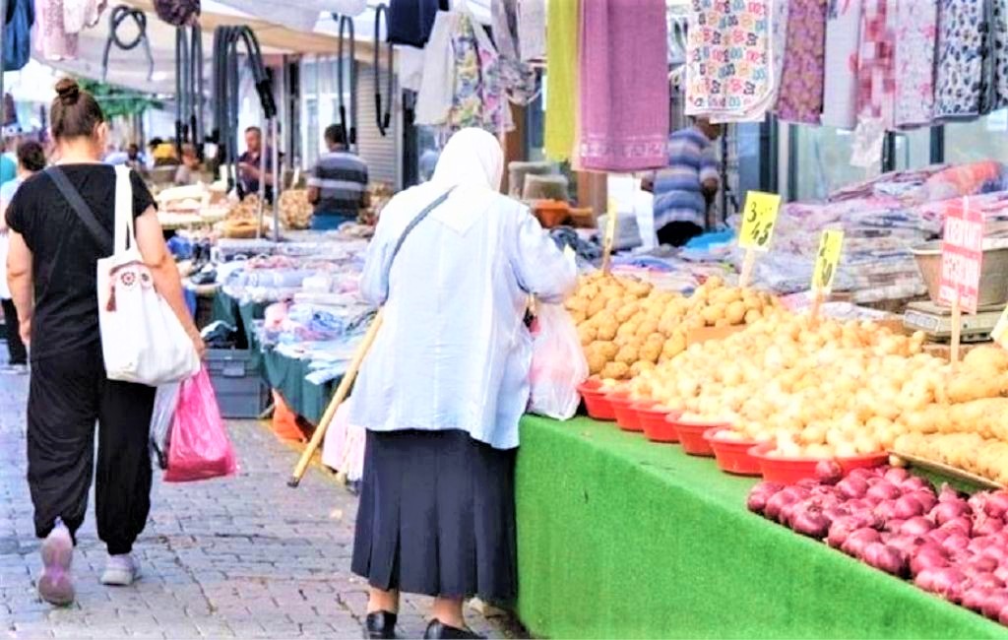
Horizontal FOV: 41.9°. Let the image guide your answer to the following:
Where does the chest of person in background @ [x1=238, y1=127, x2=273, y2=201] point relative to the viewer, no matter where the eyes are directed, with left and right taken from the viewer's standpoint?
facing the viewer

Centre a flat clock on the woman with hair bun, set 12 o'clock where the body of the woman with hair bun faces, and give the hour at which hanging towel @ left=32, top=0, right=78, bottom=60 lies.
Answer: The hanging towel is roughly at 12 o'clock from the woman with hair bun.

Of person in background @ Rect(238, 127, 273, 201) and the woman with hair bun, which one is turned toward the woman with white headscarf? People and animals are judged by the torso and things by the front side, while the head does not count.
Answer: the person in background

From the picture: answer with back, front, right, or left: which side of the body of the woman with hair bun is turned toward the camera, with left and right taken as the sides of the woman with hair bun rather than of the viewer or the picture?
back

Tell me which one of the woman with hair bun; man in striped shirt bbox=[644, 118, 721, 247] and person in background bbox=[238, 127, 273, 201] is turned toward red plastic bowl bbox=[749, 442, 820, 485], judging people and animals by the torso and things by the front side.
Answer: the person in background

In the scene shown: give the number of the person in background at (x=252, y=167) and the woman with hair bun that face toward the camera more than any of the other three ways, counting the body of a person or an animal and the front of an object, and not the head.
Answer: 1

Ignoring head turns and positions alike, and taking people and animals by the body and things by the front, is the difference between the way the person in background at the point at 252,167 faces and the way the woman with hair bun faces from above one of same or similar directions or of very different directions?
very different directions

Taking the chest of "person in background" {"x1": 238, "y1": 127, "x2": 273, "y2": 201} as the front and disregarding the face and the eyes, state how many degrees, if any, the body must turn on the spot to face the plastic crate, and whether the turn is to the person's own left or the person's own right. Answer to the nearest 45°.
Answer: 0° — they already face it

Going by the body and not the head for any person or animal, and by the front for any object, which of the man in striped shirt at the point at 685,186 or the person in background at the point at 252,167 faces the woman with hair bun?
the person in background

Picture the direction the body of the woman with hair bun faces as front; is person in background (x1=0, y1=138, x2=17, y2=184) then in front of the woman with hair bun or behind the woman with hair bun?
in front

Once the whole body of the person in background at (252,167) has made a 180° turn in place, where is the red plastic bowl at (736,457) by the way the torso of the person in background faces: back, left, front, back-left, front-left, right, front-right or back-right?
back

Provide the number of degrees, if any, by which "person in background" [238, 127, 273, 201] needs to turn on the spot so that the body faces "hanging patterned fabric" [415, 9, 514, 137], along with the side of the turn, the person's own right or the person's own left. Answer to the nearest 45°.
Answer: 0° — they already face it

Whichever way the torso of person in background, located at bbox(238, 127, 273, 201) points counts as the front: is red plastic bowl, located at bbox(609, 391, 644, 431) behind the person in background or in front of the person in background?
in front
